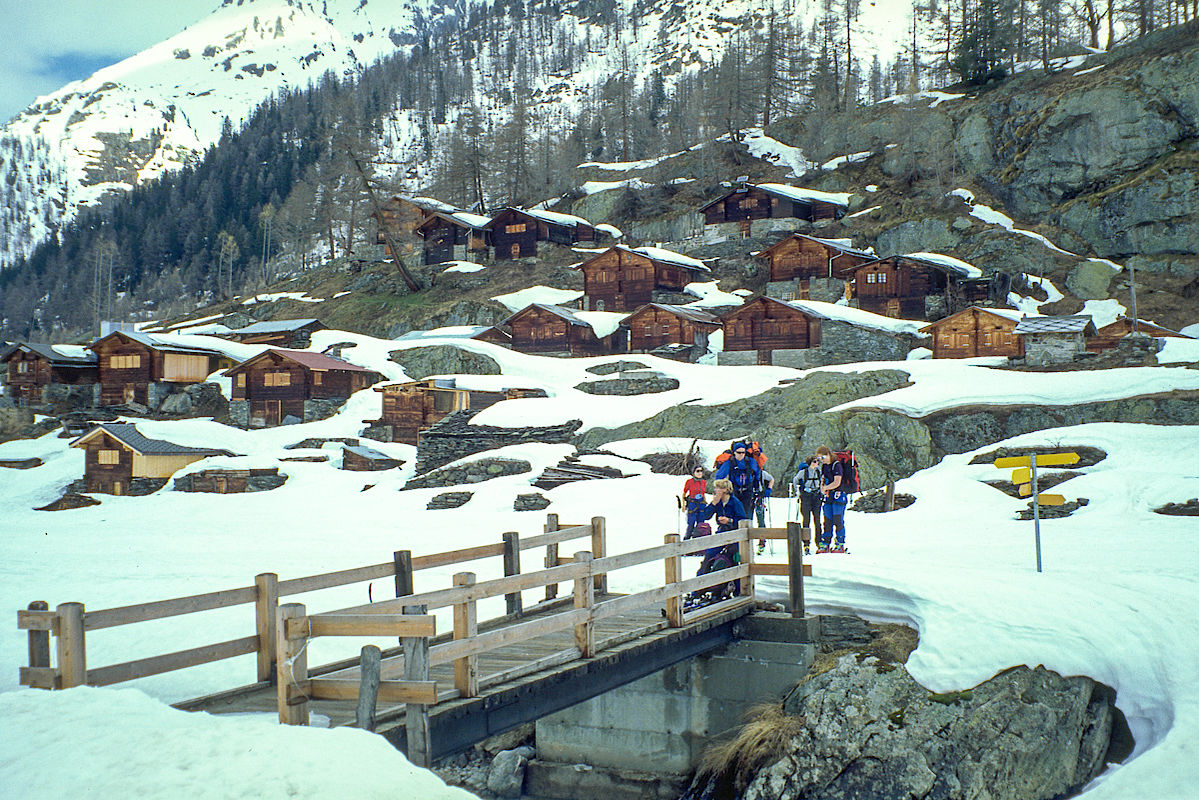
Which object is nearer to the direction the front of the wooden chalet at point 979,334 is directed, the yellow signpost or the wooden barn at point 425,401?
the yellow signpost

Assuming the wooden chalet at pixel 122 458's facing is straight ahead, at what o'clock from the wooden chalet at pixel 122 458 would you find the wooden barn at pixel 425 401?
The wooden barn is roughly at 8 o'clock from the wooden chalet.

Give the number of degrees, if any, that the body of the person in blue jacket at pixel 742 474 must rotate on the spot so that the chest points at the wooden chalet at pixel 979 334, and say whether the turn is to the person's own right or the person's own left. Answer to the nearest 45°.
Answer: approximately 180°

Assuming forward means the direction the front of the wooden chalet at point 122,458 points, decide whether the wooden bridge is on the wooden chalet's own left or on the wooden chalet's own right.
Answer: on the wooden chalet's own left

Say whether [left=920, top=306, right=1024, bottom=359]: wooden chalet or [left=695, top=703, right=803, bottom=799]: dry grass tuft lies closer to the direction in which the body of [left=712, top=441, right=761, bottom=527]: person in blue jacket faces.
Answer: the dry grass tuft

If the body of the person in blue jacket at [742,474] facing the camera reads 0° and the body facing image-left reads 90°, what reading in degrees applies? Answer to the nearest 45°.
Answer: approximately 0°

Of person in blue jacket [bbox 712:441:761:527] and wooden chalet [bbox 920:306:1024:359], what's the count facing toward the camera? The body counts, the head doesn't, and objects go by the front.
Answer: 2

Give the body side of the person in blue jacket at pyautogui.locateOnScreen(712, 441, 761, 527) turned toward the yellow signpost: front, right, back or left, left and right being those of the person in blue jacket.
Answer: left

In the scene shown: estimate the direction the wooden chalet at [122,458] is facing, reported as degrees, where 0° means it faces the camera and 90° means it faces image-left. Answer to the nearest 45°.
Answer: approximately 45°
